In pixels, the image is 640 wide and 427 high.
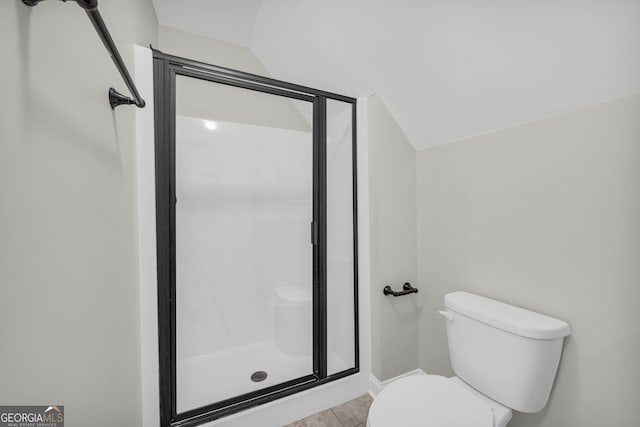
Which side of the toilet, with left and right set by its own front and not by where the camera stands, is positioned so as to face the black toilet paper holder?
right

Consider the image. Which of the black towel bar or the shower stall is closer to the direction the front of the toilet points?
the black towel bar

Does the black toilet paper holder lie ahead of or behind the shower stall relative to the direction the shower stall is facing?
ahead

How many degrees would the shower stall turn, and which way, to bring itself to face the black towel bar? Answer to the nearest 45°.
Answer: approximately 45° to its right

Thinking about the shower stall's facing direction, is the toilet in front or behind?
in front

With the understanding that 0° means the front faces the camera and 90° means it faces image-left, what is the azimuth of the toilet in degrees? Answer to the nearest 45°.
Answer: approximately 45°

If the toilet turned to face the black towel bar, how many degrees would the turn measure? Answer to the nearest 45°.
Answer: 0° — it already faces it

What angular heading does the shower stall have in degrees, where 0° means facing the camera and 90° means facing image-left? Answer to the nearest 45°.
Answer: approximately 315°
